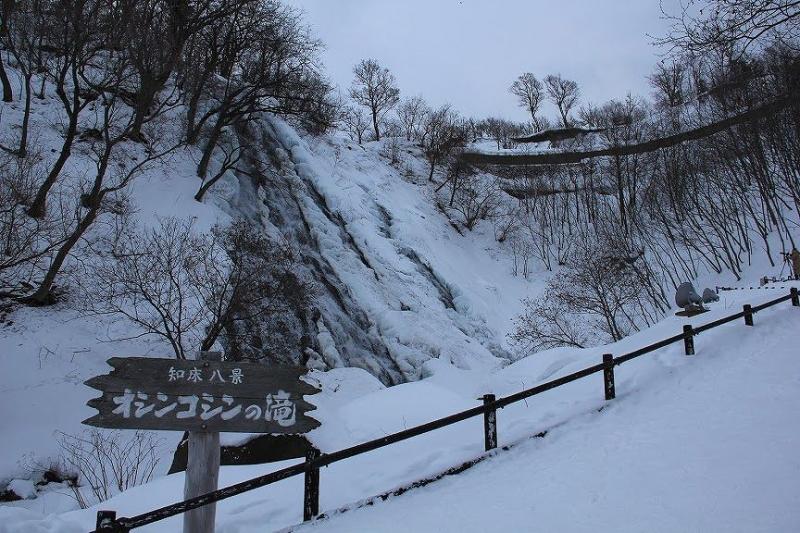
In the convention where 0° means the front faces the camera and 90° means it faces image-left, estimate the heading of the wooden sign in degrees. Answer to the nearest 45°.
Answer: approximately 0°

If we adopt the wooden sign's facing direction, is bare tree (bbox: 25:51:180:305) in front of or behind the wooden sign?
behind

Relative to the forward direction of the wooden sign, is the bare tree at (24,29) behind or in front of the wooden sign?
behind

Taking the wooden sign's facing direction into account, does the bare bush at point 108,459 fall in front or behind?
behind

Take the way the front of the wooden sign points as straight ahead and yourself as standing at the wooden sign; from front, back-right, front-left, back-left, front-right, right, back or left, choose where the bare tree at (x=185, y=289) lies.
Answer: back

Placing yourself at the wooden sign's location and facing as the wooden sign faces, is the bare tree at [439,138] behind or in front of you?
behind

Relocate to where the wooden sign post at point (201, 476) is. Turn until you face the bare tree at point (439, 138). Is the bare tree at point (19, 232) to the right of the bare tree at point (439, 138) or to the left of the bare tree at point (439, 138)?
left
